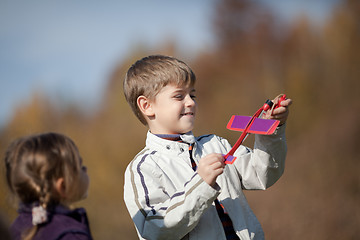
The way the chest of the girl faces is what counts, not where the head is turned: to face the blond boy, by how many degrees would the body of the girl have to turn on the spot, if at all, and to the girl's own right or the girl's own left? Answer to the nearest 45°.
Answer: approximately 45° to the girl's own right

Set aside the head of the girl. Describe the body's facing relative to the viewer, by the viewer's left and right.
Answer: facing away from the viewer and to the right of the viewer

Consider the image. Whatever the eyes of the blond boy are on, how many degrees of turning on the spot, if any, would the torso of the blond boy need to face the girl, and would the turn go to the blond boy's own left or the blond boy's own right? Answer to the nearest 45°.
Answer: approximately 90° to the blond boy's own right

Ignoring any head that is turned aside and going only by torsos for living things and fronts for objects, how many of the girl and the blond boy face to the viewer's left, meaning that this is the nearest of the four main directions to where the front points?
0

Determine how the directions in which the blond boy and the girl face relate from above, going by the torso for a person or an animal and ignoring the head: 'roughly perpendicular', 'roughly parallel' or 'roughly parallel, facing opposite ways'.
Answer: roughly perpendicular

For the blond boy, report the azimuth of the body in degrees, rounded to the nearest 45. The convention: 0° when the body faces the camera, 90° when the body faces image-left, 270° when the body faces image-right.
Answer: approximately 315°

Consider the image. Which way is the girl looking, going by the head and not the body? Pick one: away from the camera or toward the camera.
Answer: away from the camera
